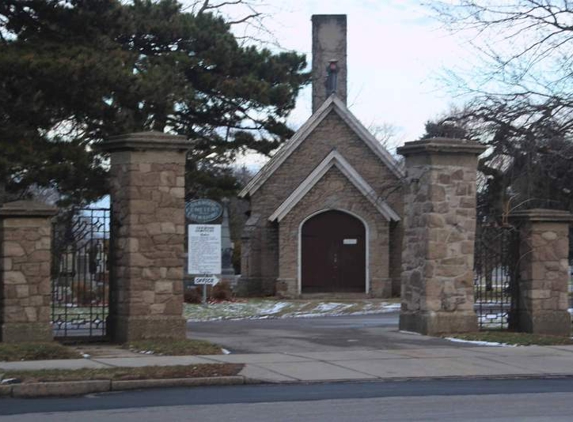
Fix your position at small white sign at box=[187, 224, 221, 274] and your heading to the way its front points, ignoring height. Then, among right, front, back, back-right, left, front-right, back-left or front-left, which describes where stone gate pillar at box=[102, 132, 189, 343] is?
front

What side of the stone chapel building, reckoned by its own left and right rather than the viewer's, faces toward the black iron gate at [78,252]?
front

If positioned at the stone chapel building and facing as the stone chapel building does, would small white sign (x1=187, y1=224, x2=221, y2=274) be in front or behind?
in front

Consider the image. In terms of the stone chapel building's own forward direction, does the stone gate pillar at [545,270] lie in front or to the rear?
in front

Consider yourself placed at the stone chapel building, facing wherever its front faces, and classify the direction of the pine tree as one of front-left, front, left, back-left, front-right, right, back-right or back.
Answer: front-right

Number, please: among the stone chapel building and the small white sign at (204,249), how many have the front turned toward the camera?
2

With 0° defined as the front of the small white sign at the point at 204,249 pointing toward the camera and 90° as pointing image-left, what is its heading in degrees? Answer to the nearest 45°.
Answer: approximately 0°

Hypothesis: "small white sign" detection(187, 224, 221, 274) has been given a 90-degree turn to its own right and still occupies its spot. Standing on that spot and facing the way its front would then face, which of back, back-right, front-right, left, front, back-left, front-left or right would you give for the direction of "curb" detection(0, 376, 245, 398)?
left

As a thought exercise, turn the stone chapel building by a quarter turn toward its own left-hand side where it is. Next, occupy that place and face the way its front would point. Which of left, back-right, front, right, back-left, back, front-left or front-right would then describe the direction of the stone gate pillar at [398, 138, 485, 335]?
right

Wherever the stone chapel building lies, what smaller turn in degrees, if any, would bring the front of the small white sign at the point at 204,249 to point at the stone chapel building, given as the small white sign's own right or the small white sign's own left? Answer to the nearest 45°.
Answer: approximately 135° to the small white sign's own left

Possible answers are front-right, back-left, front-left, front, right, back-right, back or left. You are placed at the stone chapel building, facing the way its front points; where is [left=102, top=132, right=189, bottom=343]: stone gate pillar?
front

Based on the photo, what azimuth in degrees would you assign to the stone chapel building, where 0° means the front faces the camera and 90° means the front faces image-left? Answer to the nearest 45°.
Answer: approximately 0°
